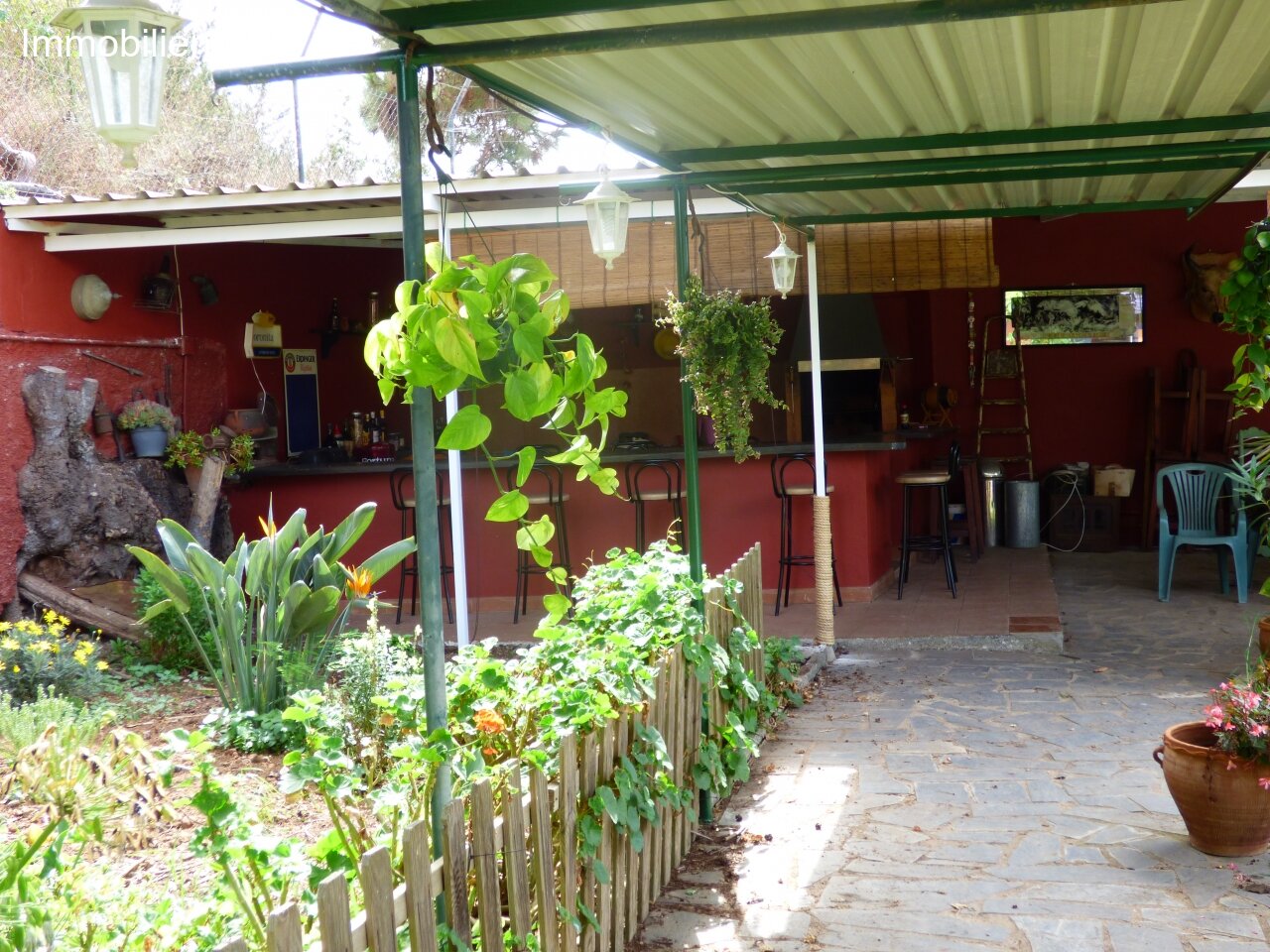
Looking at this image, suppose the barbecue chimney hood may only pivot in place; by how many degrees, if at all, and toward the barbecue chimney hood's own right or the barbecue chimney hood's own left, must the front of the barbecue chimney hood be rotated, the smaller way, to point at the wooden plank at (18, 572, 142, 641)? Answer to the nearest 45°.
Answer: approximately 45° to the barbecue chimney hood's own right

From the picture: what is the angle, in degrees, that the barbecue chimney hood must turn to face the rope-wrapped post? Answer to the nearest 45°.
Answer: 0° — it already faces it

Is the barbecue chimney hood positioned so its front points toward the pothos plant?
yes

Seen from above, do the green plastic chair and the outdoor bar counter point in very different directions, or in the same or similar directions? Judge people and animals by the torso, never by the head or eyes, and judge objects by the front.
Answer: same or similar directions

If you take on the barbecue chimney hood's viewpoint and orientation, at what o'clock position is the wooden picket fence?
The wooden picket fence is roughly at 12 o'clock from the barbecue chimney hood.

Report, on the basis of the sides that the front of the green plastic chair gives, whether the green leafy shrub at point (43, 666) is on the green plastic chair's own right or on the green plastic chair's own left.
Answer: on the green plastic chair's own right

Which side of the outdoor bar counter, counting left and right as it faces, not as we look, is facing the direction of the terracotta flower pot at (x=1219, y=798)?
front

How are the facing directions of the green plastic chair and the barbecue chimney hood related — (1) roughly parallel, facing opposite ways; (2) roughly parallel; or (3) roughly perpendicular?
roughly parallel

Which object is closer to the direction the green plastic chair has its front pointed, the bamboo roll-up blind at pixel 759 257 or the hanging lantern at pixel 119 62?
the hanging lantern

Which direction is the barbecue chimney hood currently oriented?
toward the camera

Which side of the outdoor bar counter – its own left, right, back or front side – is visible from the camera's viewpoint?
front

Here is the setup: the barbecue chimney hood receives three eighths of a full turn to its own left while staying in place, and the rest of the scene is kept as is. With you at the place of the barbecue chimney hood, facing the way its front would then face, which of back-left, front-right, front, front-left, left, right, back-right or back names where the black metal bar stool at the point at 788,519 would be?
back-right

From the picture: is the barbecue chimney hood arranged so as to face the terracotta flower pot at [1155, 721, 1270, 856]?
yes

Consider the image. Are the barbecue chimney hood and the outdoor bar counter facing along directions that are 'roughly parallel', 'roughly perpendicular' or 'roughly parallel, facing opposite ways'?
roughly parallel

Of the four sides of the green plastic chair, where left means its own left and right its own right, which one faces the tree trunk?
right

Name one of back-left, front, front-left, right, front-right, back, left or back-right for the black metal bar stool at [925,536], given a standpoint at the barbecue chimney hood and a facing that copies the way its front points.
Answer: front

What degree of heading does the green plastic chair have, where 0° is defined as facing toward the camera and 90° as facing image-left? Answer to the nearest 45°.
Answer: approximately 0°

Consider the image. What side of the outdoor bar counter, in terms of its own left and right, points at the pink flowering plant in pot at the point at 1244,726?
front
